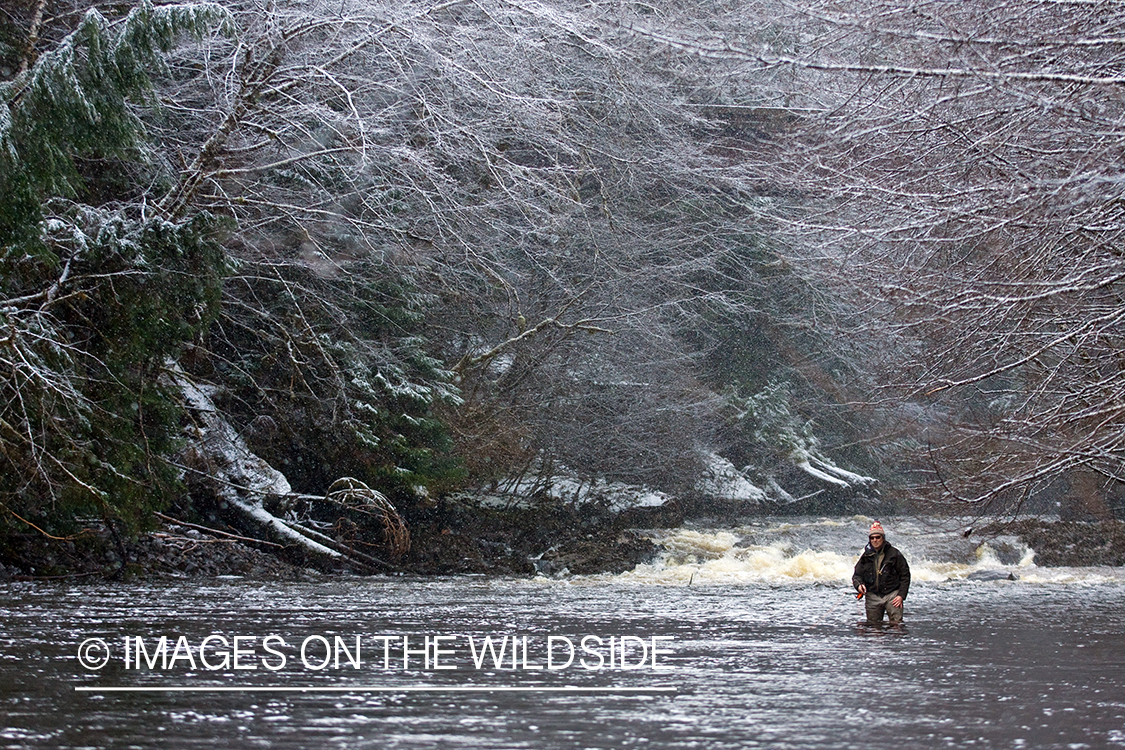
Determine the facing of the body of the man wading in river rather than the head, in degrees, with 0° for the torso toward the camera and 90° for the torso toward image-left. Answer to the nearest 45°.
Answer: approximately 0°

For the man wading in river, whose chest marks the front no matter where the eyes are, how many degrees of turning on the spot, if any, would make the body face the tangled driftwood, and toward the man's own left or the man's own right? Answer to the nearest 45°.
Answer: approximately 135° to the man's own right

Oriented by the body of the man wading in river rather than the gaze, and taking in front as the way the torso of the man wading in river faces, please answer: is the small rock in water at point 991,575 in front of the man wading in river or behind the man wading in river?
behind
